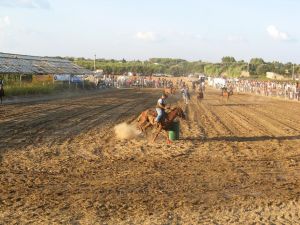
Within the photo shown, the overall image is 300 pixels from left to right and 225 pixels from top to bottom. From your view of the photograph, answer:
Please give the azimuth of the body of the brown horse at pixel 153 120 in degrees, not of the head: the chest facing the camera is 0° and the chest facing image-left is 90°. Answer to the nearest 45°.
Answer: approximately 270°
